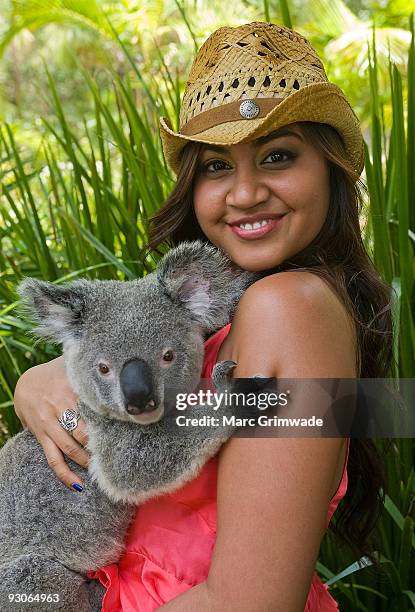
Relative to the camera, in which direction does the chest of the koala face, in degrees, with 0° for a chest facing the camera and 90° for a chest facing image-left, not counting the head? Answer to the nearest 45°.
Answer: approximately 315°
